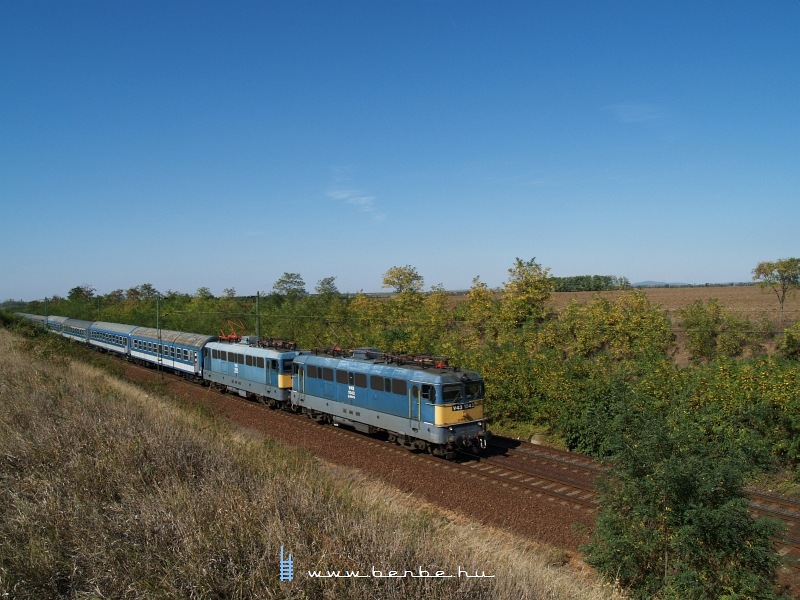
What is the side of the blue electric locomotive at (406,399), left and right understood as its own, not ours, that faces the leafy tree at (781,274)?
left

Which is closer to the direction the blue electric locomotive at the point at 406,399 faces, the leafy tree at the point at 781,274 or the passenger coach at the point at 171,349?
the leafy tree

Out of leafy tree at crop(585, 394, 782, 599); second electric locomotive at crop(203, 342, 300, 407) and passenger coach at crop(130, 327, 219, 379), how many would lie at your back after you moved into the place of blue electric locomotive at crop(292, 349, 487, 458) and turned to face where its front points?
2

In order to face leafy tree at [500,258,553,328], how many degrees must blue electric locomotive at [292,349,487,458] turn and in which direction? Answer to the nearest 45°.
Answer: approximately 90° to its left

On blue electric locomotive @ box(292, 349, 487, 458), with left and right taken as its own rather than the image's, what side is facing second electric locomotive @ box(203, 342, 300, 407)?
back

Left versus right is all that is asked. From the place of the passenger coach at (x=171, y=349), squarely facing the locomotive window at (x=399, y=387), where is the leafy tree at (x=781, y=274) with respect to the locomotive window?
left

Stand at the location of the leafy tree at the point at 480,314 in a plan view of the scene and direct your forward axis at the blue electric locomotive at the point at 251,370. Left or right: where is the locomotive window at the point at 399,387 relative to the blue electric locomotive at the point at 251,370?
left

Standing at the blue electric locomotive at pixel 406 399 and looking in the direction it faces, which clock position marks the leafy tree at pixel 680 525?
The leafy tree is roughly at 1 o'clock from the blue electric locomotive.

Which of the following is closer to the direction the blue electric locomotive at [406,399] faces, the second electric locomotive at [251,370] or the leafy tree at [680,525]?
the leafy tree

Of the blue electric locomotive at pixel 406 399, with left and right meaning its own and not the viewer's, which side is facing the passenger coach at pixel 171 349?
back

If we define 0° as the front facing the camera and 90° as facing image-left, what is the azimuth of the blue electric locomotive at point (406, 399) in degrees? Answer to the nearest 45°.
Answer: approximately 315°

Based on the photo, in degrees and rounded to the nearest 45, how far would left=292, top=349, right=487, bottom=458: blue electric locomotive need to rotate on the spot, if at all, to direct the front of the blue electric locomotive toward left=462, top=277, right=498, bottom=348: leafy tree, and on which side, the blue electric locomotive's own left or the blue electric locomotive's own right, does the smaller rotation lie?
approximately 135° to the blue electric locomotive's own left
